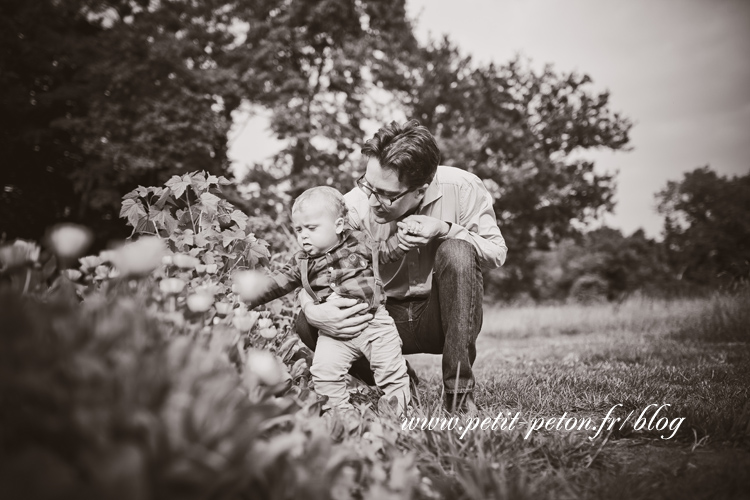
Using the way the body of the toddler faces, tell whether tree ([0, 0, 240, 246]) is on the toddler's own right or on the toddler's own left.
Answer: on the toddler's own right

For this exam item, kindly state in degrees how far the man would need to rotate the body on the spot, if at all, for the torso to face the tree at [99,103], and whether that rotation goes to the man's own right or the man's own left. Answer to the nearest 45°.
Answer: approximately 90° to the man's own right

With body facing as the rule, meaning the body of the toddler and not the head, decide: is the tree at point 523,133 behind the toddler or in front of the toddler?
behind

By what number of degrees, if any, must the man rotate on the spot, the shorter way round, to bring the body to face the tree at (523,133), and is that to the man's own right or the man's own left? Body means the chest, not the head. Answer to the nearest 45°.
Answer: approximately 135° to the man's own right

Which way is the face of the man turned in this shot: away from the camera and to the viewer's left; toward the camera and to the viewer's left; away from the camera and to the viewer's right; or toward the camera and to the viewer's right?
toward the camera and to the viewer's left

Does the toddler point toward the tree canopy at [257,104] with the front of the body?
no

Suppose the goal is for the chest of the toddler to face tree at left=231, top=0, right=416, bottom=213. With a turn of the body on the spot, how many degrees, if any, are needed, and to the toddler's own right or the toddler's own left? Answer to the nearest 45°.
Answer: approximately 135° to the toddler's own right

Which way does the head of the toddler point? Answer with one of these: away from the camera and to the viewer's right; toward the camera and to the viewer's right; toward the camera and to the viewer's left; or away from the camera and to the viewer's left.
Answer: toward the camera and to the viewer's left

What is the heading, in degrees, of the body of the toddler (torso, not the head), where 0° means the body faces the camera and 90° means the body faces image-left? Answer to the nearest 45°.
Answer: approximately 45°

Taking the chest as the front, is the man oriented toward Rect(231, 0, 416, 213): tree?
no

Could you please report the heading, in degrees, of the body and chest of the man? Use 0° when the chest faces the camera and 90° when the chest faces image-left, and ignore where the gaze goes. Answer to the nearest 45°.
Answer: approximately 45°
